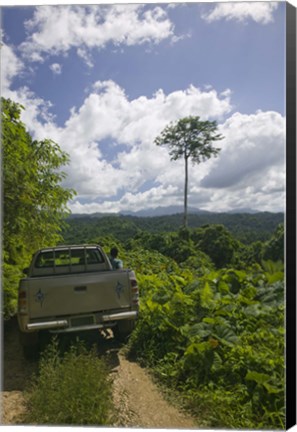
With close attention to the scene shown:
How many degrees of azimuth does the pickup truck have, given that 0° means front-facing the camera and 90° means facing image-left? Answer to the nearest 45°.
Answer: approximately 180°
